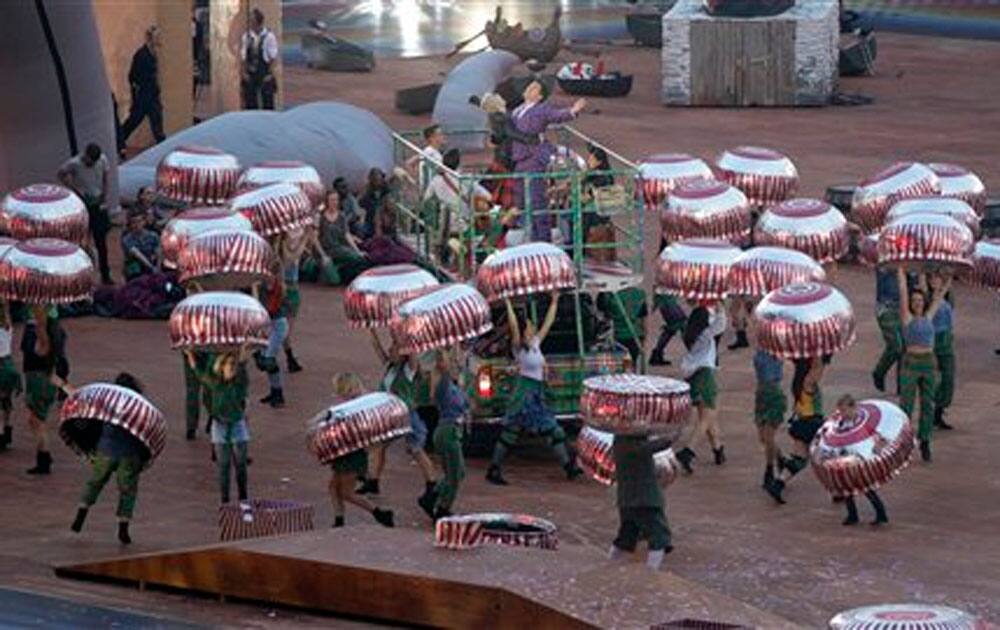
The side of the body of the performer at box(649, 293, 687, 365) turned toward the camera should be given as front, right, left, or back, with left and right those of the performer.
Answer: left

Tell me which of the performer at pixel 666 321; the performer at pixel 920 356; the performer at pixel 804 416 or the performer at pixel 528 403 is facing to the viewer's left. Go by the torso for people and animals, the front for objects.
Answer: the performer at pixel 666 321

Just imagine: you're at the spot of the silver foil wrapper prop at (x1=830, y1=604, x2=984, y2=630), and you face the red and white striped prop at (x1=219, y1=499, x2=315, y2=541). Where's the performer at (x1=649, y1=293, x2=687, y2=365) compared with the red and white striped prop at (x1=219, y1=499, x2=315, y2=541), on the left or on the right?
right

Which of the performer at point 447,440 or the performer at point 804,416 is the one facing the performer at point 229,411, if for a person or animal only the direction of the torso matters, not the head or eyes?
the performer at point 447,440

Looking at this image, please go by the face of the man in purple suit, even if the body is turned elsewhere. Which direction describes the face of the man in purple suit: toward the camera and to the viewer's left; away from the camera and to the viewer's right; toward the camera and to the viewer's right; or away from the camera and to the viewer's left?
toward the camera and to the viewer's right

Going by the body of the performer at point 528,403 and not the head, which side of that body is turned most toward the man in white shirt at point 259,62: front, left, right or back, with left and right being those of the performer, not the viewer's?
back
